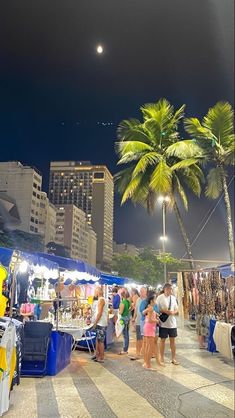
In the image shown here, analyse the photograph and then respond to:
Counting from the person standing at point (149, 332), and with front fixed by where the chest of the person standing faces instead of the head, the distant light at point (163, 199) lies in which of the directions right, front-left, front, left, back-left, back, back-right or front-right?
left

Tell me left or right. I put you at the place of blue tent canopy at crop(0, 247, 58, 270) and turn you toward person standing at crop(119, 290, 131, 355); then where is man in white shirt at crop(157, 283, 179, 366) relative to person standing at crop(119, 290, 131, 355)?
right

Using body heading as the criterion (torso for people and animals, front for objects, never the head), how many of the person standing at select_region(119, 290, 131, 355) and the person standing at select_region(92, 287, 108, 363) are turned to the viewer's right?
0

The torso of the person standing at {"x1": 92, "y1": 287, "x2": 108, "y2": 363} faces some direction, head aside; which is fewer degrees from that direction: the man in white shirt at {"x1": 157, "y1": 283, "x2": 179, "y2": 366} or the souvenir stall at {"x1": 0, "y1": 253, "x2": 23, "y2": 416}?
the souvenir stall

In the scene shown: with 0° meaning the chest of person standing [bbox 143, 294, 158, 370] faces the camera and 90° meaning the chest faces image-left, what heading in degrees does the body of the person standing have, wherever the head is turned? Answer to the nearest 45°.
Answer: approximately 270°

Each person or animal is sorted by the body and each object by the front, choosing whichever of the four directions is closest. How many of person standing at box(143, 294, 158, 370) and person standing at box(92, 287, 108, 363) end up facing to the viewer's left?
1

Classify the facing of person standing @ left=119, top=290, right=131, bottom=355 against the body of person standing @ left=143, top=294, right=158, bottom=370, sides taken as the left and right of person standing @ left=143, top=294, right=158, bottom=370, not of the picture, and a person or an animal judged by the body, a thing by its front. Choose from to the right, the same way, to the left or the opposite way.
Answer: the opposite way

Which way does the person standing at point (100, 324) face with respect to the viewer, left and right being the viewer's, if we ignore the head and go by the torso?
facing to the left of the viewer
